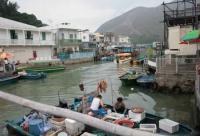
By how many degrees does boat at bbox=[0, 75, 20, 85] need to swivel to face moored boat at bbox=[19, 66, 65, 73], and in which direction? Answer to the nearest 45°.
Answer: approximately 45° to its left

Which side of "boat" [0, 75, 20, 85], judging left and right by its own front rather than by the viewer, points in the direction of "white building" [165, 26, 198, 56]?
front

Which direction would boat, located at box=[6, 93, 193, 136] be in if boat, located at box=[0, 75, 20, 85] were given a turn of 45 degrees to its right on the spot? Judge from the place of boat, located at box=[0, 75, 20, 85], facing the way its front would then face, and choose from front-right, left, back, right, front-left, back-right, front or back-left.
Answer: front-right

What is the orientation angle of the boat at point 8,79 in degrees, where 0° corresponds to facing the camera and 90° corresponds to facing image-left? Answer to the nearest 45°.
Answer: approximately 270°

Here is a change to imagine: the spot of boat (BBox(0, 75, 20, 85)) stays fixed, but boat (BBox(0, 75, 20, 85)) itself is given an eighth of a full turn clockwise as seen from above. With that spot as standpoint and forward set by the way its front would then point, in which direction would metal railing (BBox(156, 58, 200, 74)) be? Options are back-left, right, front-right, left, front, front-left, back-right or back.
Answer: front
